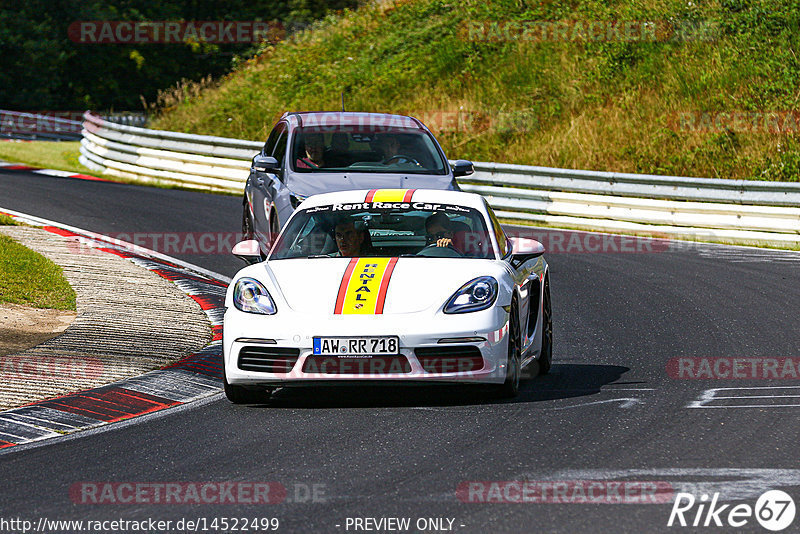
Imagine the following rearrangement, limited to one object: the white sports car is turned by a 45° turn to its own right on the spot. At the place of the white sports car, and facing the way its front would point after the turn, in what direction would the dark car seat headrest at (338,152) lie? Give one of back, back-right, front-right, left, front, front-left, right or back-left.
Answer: back-right

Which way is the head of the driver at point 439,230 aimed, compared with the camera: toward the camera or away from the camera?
toward the camera

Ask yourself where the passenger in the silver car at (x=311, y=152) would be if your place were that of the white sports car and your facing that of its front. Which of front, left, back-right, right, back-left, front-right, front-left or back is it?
back

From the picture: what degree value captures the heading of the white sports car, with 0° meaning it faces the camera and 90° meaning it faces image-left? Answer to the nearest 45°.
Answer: approximately 0°

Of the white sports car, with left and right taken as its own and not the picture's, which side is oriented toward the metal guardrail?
back
